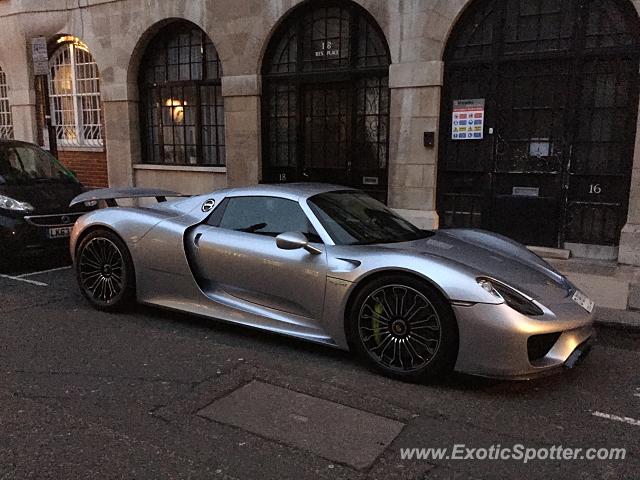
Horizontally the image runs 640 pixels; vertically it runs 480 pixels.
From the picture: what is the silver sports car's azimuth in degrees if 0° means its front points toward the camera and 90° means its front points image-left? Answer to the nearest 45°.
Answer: approximately 315°

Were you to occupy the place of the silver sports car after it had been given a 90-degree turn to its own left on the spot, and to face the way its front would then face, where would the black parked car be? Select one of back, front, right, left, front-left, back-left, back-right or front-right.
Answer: left

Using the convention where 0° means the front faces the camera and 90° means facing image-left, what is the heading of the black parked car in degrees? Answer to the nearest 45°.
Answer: approximately 315°
